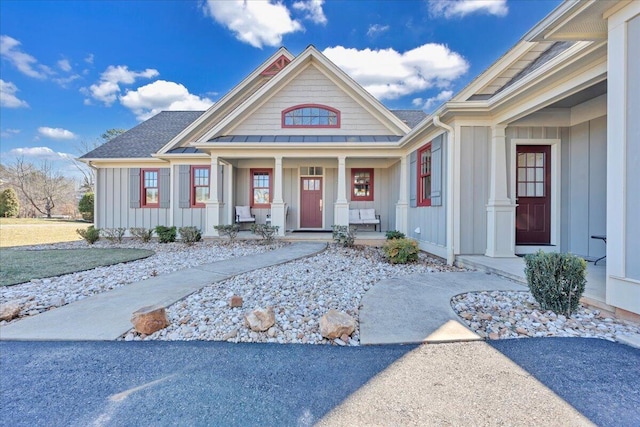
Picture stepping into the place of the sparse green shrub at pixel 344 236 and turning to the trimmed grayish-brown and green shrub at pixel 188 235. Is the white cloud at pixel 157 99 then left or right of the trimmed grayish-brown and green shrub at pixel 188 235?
right

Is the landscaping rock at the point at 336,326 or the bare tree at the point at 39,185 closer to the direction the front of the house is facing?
the landscaping rock

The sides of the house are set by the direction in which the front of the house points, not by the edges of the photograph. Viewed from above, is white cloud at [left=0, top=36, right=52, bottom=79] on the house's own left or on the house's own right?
on the house's own right

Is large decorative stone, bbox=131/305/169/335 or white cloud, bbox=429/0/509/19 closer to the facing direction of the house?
the large decorative stone

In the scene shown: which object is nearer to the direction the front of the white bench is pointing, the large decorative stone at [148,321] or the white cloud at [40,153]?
the large decorative stone

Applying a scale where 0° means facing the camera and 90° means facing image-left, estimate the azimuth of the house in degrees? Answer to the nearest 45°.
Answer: approximately 0°
